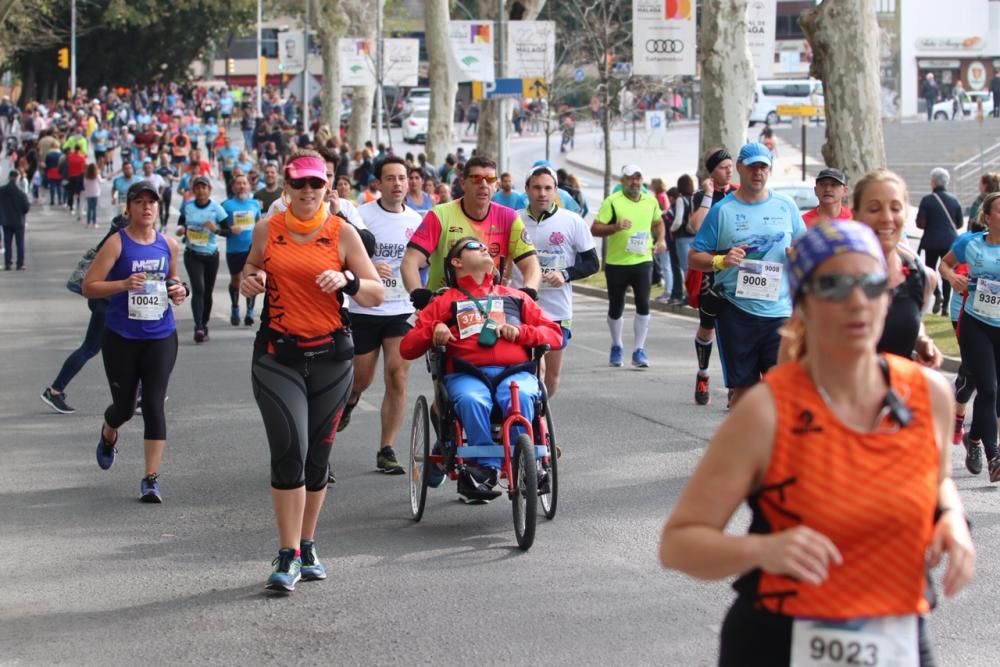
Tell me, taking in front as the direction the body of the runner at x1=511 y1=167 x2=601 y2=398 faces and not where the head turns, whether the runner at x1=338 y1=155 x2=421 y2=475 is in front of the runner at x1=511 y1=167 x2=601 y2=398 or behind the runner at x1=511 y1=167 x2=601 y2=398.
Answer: in front

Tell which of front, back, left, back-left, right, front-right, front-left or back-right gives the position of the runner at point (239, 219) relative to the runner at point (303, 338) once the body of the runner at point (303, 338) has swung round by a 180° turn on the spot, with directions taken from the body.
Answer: front

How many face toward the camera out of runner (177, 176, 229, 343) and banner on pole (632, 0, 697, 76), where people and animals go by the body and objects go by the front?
2

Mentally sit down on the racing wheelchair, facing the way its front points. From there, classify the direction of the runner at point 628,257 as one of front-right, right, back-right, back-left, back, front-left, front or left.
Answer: back
